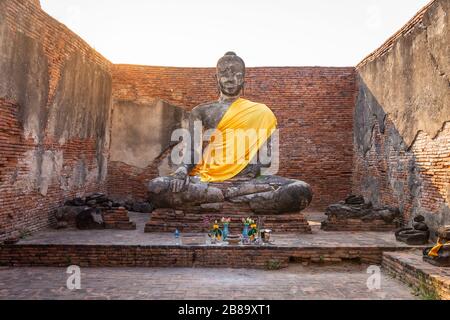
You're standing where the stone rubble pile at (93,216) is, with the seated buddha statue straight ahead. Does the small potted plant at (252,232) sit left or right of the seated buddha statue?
right

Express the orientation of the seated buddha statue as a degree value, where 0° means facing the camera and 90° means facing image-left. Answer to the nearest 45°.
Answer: approximately 0°

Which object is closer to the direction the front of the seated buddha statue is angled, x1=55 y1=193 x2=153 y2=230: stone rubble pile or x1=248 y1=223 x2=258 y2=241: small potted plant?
the small potted plant

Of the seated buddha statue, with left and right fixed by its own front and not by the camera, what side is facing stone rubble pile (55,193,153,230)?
right

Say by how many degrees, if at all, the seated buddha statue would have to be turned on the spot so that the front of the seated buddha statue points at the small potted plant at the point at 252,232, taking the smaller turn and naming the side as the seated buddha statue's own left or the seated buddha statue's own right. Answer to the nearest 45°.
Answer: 0° — it already faces it
